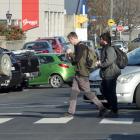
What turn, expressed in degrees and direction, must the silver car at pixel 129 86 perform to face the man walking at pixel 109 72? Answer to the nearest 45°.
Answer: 0° — it already faces them

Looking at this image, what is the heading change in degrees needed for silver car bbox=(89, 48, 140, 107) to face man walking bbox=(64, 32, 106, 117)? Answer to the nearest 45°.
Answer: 0° — it already faces them

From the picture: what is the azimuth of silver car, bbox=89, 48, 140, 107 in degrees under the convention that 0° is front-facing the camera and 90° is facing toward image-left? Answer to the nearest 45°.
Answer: approximately 45°
